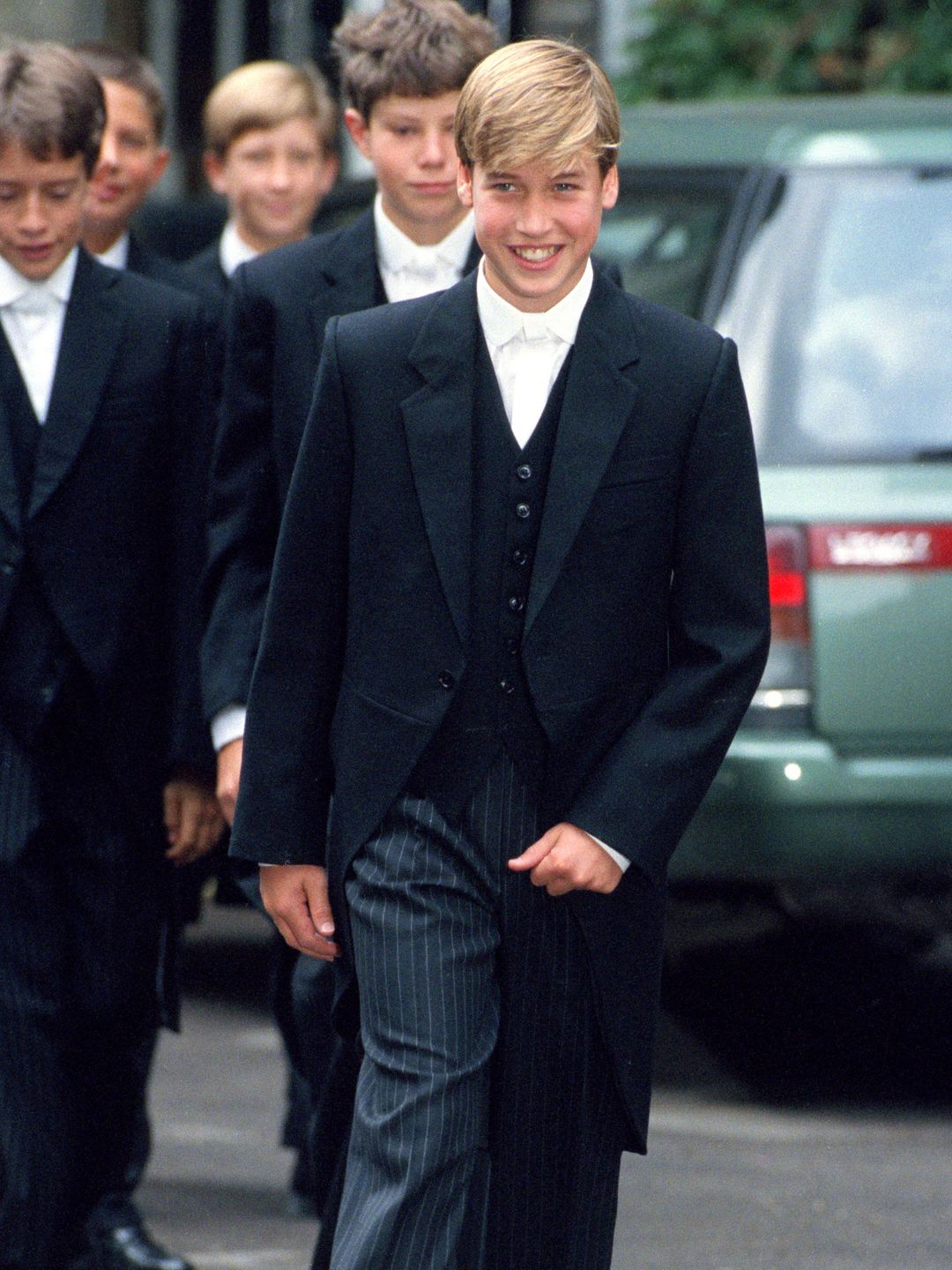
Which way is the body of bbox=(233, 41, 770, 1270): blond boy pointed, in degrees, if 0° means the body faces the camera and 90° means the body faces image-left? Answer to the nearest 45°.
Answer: approximately 0°

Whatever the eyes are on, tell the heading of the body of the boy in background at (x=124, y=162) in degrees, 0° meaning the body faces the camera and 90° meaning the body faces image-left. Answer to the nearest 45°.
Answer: approximately 0°

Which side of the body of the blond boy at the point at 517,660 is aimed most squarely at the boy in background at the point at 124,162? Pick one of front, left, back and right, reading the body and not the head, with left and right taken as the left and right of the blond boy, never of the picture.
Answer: back

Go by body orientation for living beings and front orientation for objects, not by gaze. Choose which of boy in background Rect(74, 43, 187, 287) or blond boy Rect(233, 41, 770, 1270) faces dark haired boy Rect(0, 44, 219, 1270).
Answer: the boy in background

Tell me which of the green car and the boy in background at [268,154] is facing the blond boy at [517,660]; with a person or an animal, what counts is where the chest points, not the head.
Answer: the boy in background

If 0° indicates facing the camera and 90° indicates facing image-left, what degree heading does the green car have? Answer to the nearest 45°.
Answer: approximately 135°

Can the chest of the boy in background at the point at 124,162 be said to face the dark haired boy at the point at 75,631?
yes

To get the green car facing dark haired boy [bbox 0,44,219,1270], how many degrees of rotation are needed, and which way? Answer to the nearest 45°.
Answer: approximately 90° to its left
